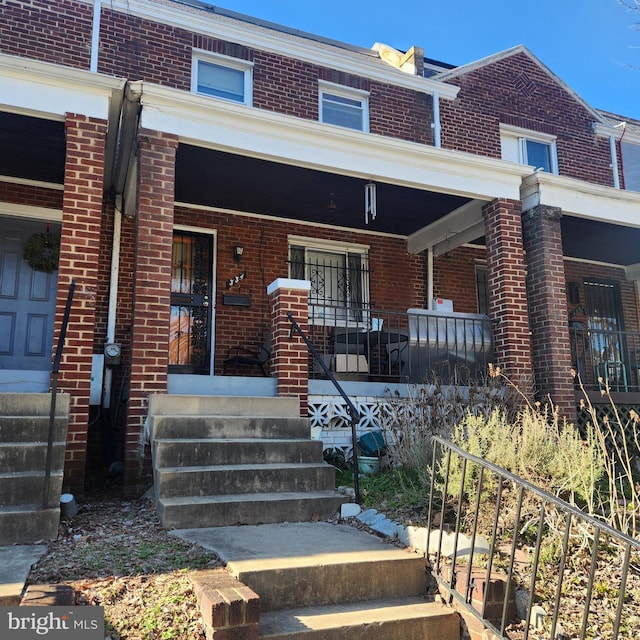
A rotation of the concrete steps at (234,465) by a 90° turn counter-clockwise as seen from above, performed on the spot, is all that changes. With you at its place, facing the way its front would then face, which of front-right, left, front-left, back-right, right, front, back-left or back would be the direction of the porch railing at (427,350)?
front-left

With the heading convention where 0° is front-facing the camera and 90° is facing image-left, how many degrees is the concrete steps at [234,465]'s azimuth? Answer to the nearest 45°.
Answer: approximately 0°

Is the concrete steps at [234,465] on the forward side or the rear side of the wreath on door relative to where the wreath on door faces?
on the forward side

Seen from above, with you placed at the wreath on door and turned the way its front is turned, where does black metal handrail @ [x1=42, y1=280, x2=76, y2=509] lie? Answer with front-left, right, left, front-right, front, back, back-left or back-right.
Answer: front

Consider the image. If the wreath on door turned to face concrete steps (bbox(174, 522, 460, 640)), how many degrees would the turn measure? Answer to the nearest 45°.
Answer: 0° — it already faces it

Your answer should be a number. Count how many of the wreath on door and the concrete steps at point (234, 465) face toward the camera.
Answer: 2

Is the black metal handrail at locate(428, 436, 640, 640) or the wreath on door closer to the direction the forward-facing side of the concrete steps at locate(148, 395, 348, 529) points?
the black metal handrail

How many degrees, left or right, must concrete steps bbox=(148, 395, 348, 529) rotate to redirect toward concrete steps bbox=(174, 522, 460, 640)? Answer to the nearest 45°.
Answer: approximately 45° to its left
